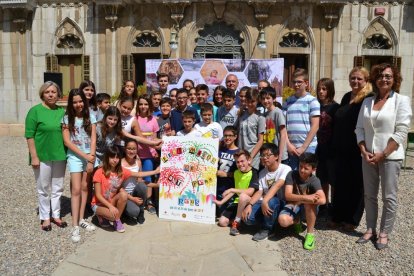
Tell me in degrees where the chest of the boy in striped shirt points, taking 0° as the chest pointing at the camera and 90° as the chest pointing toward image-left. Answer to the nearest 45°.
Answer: approximately 45°

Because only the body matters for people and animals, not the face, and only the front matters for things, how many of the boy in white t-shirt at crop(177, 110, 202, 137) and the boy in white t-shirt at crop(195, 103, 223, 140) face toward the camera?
2

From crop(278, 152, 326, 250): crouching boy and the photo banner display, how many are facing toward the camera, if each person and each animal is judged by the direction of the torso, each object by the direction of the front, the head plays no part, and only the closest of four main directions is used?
2
